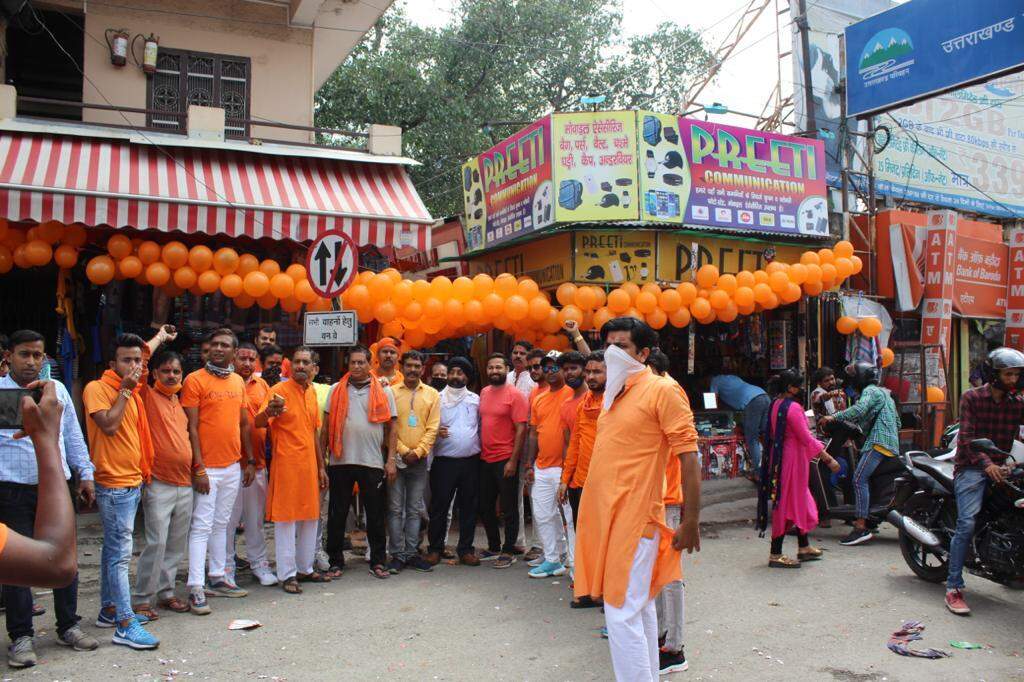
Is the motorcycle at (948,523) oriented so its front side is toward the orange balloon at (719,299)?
no

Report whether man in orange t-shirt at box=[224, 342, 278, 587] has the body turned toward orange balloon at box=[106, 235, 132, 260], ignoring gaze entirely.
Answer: no

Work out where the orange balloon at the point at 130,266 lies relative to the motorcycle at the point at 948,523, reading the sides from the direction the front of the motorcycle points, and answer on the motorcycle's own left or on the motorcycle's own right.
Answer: on the motorcycle's own right

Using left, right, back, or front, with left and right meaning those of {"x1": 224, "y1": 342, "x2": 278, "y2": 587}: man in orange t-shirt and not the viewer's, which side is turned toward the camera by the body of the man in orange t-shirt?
front

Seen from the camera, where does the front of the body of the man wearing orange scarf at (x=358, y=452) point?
toward the camera

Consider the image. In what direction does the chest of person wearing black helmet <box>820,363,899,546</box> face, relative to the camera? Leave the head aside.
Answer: to the viewer's left

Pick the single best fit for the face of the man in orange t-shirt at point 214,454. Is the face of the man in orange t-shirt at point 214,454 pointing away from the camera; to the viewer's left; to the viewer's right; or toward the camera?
toward the camera

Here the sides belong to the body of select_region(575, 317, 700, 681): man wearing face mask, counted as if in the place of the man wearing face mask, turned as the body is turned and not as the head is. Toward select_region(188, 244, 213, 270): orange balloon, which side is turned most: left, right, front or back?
right

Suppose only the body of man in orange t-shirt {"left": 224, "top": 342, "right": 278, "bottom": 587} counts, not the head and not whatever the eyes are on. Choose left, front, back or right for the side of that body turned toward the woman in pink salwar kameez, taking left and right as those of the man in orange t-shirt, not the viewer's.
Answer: left

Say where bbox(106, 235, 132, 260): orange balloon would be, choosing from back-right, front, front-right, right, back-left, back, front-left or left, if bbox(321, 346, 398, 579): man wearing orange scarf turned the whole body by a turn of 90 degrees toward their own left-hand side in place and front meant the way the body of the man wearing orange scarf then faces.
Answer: back-left

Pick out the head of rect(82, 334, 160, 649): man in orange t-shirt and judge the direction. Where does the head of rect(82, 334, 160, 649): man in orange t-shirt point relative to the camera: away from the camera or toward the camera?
toward the camera

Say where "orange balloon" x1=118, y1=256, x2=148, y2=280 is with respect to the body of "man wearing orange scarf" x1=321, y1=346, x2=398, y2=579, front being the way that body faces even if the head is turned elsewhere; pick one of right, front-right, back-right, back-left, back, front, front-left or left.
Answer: back-right

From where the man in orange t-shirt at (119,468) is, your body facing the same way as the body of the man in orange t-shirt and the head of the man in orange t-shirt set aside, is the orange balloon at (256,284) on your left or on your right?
on your left

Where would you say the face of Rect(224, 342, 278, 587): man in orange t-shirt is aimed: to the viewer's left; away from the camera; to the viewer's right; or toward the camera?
toward the camera

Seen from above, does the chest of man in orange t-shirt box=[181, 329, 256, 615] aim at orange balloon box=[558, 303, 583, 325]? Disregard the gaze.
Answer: no

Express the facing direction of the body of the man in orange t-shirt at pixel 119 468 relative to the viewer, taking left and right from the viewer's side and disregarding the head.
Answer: facing the viewer and to the right of the viewer
